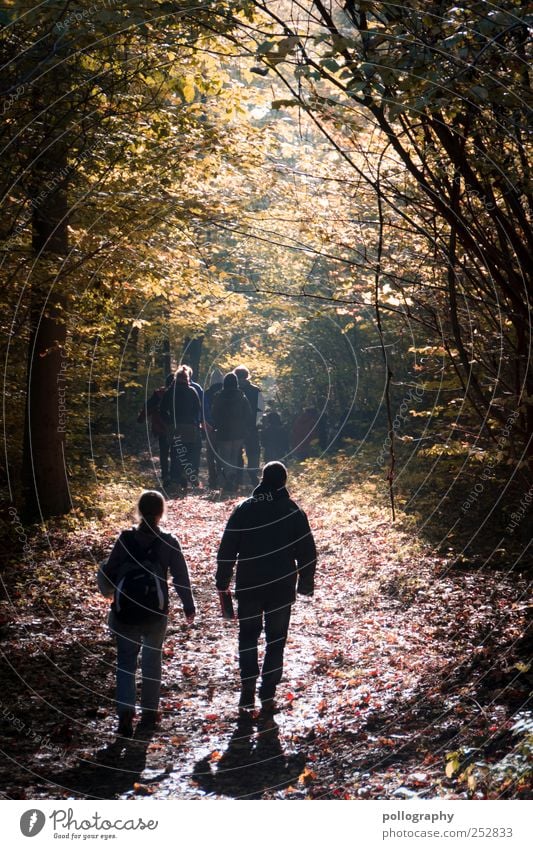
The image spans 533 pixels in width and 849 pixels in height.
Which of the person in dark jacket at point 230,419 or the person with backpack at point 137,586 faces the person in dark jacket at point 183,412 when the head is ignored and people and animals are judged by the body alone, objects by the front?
the person with backpack at point 137,586

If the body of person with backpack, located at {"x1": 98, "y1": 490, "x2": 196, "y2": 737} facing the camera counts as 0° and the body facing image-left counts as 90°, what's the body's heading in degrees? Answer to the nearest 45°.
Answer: approximately 180°

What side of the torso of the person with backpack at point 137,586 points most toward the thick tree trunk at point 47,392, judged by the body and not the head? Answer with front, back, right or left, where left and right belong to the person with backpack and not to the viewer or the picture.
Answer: front

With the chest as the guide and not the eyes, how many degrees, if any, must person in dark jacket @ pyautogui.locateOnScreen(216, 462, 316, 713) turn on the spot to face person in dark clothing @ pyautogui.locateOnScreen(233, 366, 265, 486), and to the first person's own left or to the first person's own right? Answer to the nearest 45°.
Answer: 0° — they already face them

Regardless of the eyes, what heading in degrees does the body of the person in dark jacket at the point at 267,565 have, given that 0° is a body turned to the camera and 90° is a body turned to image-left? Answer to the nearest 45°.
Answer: approximately 180°

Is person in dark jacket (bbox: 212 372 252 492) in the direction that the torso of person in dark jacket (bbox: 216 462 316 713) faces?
yes

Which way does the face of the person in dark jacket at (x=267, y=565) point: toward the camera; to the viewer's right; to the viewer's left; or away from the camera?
away from the camera

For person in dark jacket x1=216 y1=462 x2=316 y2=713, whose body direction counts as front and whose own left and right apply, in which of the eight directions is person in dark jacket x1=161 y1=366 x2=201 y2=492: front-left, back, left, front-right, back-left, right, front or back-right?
front

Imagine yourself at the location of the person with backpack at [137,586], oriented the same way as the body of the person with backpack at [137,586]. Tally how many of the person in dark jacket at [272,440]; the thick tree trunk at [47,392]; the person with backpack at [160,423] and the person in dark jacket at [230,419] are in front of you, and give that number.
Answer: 4

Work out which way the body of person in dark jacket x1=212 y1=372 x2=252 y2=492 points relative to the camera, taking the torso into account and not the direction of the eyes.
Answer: away from the camera

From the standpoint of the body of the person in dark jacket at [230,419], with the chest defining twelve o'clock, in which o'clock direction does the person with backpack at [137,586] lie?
the person with backpack at [137,586] is roughly at 6 o'clock from the person in dark jacket at [230,419].

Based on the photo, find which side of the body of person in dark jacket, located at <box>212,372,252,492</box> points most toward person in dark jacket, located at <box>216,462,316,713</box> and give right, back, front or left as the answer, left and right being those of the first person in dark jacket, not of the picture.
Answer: back

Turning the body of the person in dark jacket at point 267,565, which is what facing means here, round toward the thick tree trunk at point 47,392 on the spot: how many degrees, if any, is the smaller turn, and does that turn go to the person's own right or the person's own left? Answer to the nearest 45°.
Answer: approximately 45° to the person's own left

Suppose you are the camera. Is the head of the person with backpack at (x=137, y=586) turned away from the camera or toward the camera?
away from the camera
